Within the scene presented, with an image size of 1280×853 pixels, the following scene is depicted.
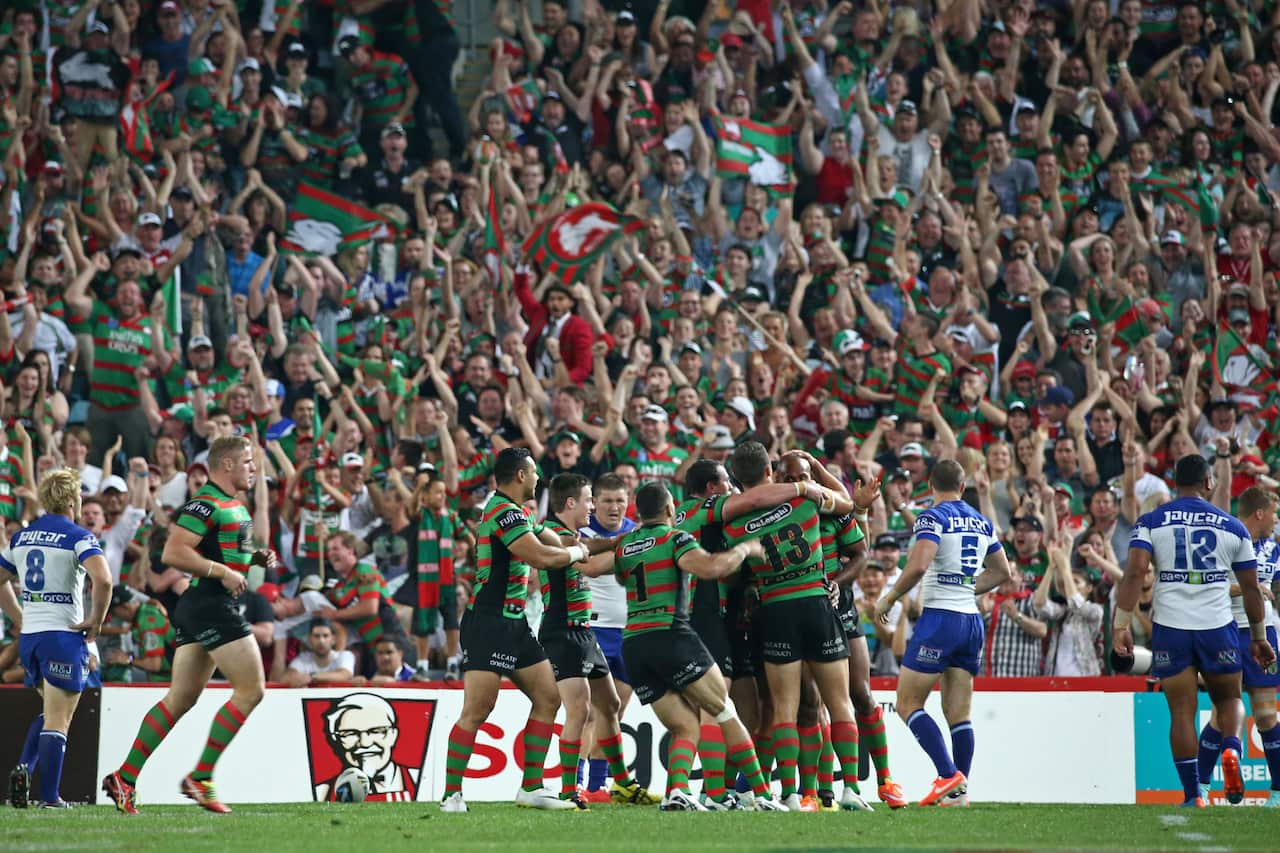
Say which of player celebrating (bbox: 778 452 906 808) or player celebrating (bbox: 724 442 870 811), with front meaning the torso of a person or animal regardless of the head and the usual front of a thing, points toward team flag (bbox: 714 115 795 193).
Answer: player celebrating (bbox: 724 442 870 811)

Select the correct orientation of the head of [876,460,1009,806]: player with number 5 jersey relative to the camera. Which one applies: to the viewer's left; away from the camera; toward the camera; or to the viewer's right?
away from the camera

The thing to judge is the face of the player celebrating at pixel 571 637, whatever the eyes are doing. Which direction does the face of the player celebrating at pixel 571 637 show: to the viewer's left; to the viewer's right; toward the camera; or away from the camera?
to the viewer's right

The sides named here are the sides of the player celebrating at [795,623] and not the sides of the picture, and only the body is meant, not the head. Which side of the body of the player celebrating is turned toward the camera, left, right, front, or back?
back

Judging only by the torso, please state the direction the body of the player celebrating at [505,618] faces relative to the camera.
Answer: to the viewer's right

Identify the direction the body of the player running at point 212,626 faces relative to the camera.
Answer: to the viewer's right

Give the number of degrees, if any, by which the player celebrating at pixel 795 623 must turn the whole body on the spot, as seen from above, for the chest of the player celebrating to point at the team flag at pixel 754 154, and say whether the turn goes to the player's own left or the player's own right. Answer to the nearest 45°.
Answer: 0° — they already face it

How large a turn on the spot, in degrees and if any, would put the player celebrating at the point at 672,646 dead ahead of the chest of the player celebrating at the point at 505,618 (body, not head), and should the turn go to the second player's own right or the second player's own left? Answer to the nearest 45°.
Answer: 0° — they already face them
